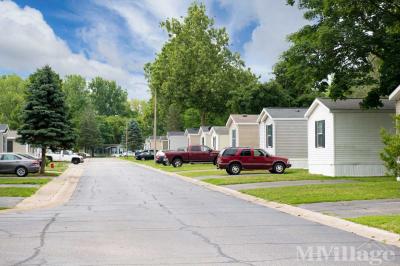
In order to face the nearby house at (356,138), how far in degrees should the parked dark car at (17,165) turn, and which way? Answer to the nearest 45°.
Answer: approximately 135° to its left

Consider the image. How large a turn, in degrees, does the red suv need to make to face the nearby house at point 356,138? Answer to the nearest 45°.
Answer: approximately 45° to its right

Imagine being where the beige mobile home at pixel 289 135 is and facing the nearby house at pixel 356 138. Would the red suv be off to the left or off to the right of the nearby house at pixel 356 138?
right

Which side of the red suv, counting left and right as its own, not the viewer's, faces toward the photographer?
right

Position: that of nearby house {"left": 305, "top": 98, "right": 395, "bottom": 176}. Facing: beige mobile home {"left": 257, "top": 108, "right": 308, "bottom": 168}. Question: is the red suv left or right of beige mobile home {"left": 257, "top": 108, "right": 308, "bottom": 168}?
left

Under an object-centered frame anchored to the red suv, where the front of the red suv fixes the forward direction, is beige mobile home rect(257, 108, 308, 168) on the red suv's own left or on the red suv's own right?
on the red suv's own left

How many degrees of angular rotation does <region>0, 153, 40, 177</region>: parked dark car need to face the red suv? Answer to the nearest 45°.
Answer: approximately 180°

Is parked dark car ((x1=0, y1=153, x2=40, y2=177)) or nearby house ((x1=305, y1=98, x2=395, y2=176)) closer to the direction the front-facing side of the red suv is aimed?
the nearby house

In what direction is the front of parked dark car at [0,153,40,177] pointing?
to the viewer's left

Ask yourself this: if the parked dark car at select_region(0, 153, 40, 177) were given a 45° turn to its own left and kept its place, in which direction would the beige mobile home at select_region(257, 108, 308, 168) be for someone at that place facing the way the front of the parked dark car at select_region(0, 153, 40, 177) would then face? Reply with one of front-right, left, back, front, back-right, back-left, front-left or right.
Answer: back-left
